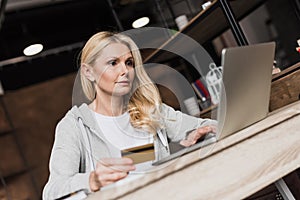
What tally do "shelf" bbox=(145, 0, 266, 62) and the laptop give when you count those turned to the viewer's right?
0

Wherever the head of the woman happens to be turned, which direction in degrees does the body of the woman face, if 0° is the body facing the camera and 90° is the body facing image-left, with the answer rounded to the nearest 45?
approximately 315°

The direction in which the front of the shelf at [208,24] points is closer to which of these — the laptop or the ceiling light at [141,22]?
the laptop

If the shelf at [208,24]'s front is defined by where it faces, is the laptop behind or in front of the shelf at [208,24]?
in front

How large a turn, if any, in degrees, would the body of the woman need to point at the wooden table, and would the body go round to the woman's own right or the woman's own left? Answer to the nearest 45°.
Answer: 0° — they already face it

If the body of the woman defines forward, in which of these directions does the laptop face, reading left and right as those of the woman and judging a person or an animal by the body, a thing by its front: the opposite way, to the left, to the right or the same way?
the opposite way

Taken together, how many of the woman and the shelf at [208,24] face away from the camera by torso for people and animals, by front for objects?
0

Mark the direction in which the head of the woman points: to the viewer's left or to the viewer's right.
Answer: to the viewer's right

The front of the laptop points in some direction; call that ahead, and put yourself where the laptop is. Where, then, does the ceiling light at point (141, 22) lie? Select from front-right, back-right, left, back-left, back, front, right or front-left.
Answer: front-right

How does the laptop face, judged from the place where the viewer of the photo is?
facing away from the viewer and to the left of the viewer

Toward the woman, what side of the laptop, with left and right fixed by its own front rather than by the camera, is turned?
front

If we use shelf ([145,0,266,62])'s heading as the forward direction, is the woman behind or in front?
in front

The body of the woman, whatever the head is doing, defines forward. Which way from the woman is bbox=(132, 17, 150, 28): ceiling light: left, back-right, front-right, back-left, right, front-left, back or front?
back-left

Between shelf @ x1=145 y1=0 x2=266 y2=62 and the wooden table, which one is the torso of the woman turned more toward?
the wooden table
